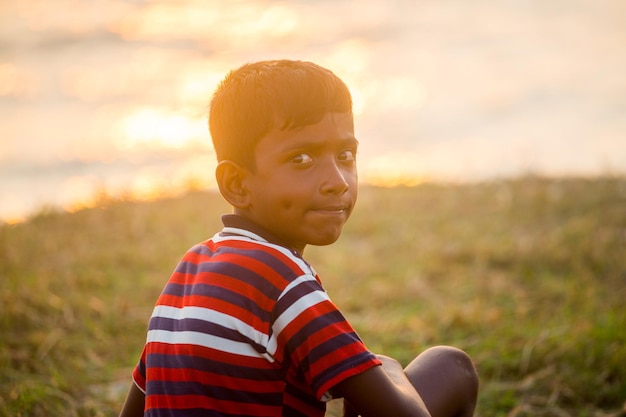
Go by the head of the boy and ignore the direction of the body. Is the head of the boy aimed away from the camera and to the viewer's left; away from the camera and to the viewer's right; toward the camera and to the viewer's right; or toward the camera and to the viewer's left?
toward the camera and to the viewer's right

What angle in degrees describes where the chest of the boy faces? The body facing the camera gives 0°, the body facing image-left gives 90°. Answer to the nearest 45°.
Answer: approximately 225°
